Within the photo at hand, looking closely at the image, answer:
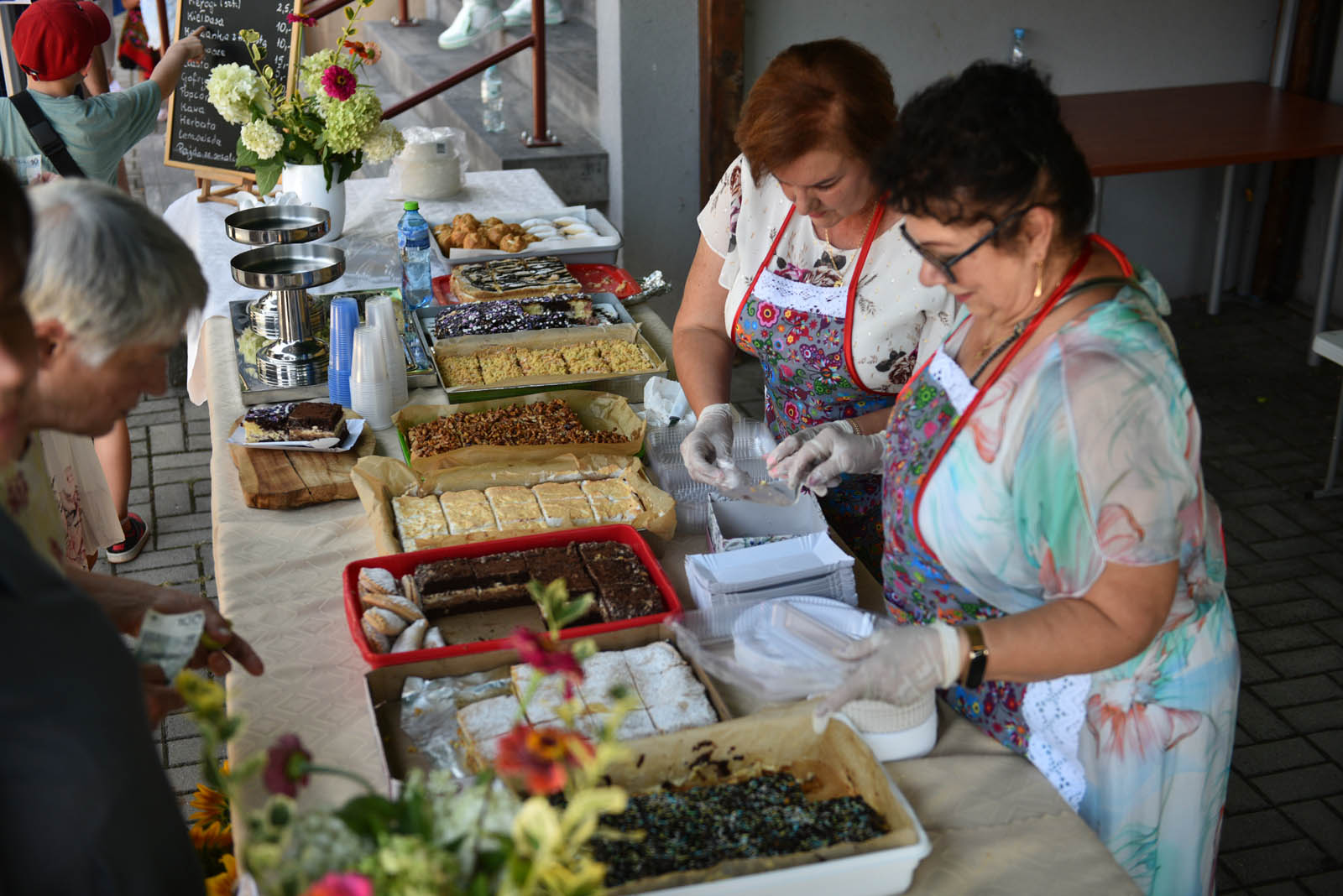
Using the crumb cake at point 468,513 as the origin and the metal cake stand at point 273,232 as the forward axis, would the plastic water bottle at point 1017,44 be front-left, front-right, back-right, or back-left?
front-right

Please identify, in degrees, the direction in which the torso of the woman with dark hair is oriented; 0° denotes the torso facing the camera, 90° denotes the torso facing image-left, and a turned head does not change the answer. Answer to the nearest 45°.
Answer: approximately 90°

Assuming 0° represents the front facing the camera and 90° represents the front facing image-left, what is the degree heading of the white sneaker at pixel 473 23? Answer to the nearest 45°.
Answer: approximately 45°

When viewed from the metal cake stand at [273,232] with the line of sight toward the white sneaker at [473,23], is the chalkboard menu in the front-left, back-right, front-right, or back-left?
front-left

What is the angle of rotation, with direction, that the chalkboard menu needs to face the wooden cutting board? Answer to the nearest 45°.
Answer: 0° — it already faces it

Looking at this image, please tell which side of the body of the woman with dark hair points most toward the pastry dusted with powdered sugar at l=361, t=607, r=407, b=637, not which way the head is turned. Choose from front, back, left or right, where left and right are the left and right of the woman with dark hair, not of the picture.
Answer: front

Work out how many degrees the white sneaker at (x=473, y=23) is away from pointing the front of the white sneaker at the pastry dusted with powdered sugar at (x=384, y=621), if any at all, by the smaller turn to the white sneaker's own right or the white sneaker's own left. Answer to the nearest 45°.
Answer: approximately 45° to the white sneaker's own left

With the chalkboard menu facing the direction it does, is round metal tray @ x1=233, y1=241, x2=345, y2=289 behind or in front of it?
in front

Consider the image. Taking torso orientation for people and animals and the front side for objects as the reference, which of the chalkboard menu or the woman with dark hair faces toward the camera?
the chalkboard menu

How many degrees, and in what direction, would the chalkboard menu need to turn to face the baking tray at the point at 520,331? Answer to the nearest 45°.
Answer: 0° — it already faces it

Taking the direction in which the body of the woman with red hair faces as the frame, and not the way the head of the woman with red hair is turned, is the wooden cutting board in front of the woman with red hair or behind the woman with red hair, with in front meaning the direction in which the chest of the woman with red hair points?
in front

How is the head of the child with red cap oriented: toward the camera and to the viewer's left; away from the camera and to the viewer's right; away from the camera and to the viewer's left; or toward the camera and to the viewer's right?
away from the camera and to the viewer's right

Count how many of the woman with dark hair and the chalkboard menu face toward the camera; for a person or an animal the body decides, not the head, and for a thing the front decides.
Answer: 1

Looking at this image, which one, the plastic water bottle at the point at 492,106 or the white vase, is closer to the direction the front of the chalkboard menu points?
the white vase

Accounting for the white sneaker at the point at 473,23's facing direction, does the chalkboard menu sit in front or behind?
in front

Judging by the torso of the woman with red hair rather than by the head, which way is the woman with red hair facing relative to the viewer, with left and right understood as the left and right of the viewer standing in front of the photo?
facing the viewer and to the left of the viewer

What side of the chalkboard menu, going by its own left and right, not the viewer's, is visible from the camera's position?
front
